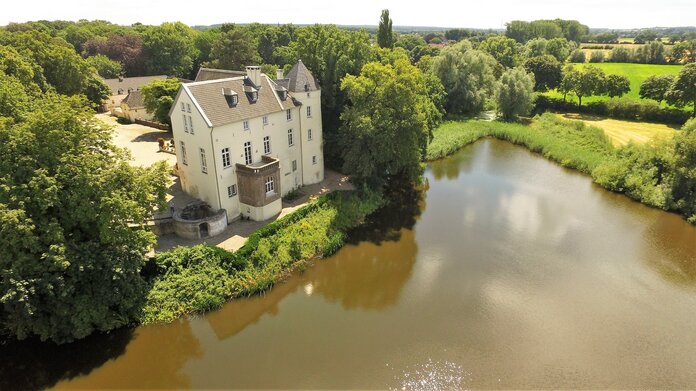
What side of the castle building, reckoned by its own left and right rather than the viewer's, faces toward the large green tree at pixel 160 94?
back

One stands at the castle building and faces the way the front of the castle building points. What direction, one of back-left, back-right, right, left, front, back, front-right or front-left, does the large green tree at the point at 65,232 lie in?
right

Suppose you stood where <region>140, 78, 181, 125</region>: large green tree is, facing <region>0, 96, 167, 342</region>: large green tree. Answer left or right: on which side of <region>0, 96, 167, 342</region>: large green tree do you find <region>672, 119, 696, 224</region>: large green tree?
left

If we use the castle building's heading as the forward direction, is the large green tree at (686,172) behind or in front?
in front

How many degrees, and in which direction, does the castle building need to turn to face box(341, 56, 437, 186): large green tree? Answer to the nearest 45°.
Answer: approximately 45° to its left

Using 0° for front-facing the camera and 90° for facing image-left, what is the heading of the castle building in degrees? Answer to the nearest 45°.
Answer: approximately 315°
